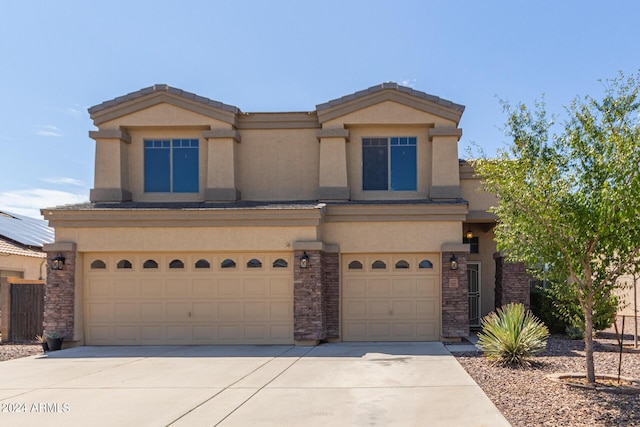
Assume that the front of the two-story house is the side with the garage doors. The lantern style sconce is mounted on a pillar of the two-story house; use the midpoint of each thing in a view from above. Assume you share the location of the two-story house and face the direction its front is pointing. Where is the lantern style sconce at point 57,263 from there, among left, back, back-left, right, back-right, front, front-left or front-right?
right

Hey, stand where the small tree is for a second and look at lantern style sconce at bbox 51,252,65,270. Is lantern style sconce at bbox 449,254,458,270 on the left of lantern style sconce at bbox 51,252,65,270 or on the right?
right

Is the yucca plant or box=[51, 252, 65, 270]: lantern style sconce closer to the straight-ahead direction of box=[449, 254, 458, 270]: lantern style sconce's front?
the yucca plant

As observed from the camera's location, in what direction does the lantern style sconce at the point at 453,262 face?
facing the viewer

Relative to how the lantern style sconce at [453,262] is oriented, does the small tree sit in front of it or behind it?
in front
